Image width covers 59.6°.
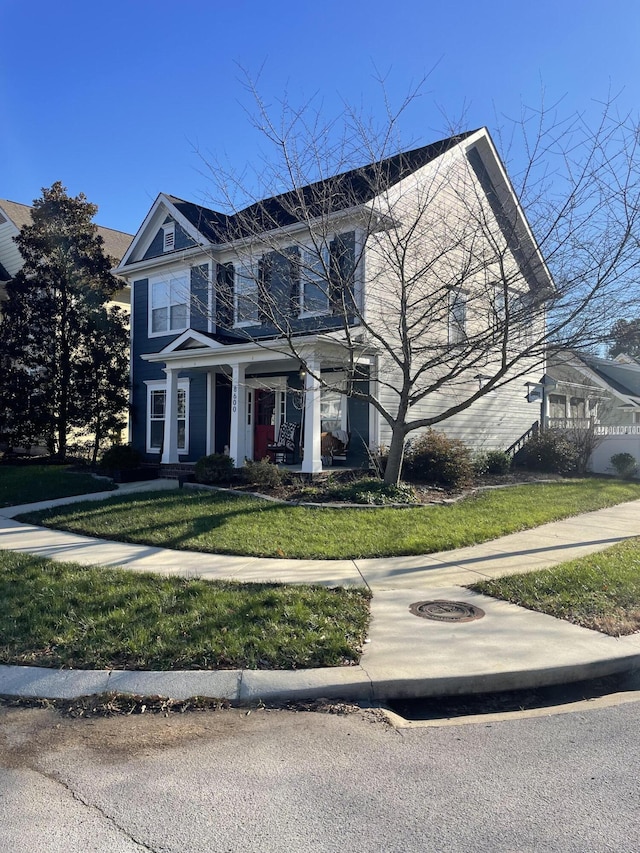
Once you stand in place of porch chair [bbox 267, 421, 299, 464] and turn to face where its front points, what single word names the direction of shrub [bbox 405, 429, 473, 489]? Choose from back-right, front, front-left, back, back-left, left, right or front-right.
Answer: left

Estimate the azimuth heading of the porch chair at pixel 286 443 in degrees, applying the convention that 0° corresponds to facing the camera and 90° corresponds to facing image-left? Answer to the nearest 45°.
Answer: approximately 45°

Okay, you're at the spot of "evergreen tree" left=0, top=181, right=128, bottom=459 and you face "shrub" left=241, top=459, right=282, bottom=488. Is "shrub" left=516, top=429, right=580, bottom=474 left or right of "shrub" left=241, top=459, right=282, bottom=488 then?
left

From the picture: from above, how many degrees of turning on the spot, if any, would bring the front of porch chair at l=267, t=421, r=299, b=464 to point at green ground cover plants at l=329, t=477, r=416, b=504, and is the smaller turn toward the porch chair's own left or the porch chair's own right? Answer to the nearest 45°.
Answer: approximately 45° to the porch chair's own left

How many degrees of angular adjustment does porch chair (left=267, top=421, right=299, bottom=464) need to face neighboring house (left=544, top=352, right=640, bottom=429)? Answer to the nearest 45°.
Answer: approximately 180°

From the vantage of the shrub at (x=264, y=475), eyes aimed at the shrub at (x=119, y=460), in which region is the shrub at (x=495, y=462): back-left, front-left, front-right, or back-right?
back-right

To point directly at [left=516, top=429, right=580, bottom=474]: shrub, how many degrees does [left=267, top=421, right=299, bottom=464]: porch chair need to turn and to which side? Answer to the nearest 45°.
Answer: approximately 135° to its left

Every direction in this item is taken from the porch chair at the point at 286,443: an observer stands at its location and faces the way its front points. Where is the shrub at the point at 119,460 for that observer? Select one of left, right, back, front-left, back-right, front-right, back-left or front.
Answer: front-right

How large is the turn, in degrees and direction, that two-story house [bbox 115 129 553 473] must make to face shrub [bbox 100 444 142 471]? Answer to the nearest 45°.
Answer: approximately 45° to its right

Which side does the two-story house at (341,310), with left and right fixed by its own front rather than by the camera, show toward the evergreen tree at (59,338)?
right
